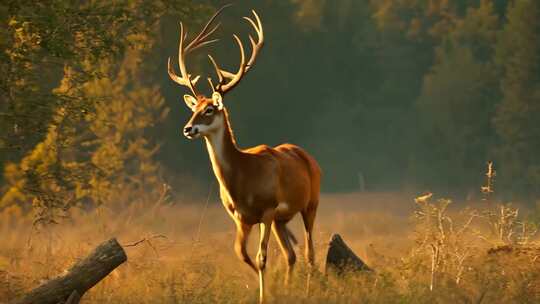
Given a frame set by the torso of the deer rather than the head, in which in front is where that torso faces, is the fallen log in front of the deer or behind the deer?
in front

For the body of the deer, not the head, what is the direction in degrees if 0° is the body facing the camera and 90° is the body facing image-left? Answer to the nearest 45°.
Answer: approximately 45°
